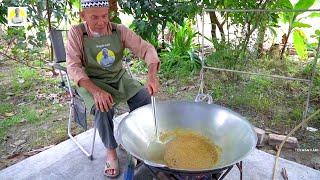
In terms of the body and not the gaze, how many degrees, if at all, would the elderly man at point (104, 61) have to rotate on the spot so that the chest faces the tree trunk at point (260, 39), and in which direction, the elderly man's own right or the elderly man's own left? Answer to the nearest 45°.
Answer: approximately 90° to the elderly man's own left

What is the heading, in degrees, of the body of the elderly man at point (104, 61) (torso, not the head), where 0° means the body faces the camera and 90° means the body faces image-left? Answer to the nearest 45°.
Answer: approximately 315°

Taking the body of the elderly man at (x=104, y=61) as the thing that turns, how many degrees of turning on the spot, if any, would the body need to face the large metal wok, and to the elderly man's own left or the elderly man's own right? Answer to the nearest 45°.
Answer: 0° — they already face it

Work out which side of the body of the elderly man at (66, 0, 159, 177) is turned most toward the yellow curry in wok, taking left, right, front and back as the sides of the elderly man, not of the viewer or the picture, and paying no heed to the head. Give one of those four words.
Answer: front

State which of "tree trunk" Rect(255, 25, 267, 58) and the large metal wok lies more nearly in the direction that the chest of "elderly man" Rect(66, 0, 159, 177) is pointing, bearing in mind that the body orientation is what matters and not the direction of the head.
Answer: the large metal wok

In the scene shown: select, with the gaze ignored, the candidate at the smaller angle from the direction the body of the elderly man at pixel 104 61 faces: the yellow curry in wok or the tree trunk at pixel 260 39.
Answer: the yellow curry in wok
